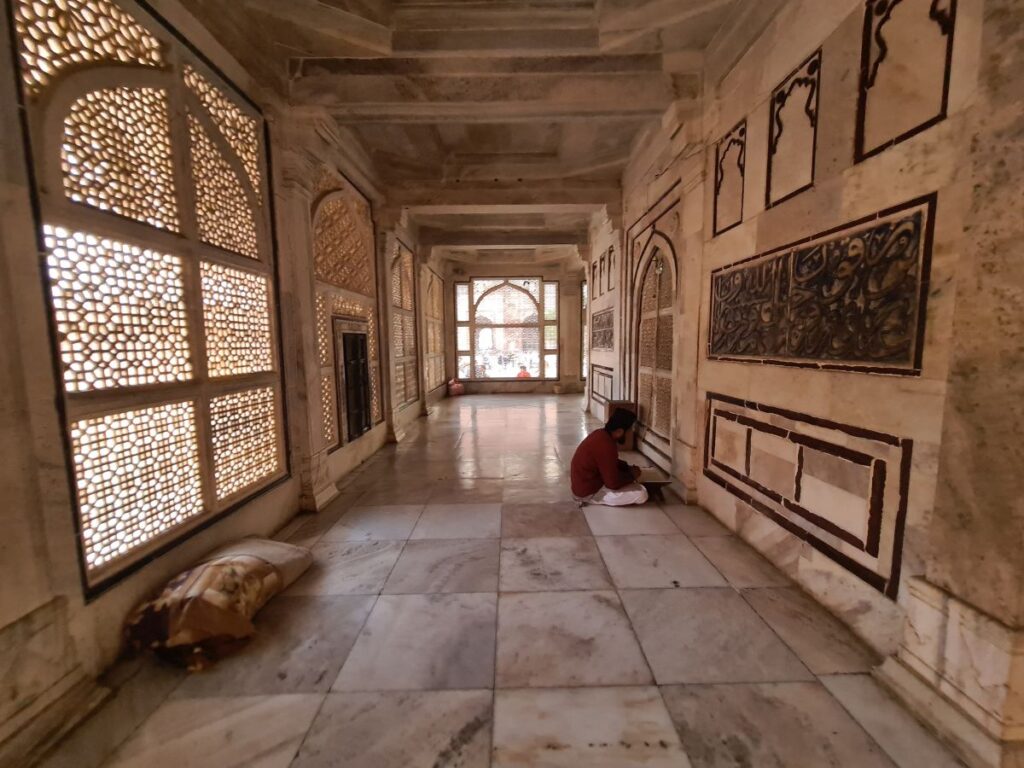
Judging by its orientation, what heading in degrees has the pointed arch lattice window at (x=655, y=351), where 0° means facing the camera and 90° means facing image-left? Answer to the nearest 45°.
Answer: approximately 90°

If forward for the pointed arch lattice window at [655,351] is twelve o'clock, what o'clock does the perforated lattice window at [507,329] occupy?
The perforated lattice window is roughly at 2 o'clock from the pointed arch lattice window.

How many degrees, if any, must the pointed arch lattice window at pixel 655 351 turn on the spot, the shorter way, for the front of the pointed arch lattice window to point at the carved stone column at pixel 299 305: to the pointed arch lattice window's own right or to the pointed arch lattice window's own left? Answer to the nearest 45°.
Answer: approximately 45° to the pointed arch lattice window's own left

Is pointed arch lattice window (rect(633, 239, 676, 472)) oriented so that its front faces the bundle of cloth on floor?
no

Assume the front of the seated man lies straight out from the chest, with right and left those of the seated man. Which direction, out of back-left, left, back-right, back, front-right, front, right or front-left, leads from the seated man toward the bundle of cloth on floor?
back-right

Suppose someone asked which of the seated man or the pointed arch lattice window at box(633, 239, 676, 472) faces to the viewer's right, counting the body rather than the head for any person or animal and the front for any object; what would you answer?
the seated man

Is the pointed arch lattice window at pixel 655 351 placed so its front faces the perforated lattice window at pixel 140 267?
no

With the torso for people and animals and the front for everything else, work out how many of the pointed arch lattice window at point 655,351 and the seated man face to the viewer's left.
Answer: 1

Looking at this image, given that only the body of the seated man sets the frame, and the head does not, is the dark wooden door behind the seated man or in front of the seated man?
behind

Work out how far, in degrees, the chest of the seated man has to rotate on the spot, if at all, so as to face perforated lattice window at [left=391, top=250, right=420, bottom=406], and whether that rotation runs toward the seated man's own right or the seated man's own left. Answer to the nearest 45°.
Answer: approximately 135° to the seated man's own left

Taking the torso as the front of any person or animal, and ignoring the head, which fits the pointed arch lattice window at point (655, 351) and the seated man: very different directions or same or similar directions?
very different directions

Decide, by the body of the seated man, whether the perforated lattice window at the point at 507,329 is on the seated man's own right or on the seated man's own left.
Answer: on the seated man's own left

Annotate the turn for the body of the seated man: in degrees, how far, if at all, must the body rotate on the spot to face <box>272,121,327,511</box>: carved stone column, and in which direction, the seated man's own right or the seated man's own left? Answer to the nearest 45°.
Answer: approximately 180°

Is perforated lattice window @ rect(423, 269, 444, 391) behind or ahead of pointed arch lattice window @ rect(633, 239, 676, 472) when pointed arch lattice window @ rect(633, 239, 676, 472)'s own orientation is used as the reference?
ahead

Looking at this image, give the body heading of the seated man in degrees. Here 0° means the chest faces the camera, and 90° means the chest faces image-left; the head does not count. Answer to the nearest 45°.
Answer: approximately 270°

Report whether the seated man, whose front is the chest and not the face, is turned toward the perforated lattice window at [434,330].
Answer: no
